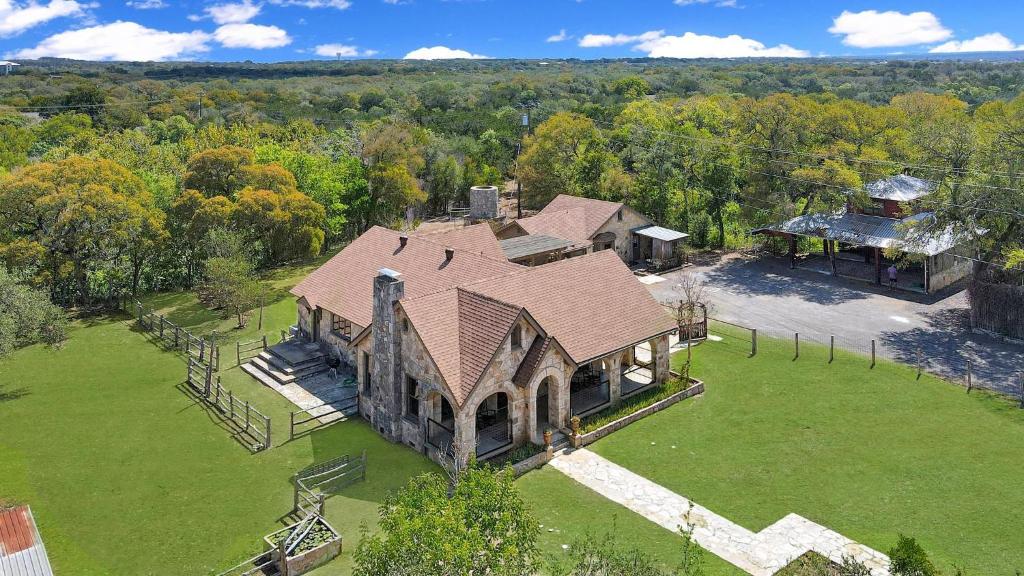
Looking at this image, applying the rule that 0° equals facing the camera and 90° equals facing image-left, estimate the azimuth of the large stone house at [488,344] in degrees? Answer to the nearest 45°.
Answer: approximately 315°

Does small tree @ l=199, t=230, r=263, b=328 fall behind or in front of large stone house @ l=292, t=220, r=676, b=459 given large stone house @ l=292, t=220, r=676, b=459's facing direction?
behind

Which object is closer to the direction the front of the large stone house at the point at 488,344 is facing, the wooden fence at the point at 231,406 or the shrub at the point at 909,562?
the shrub

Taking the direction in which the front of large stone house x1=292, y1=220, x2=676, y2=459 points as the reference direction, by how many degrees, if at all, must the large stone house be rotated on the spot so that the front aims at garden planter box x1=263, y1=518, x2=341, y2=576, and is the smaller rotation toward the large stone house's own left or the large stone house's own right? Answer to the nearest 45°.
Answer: approximately 90° to the large stone house's own right

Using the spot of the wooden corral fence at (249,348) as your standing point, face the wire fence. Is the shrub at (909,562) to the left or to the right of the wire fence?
right
